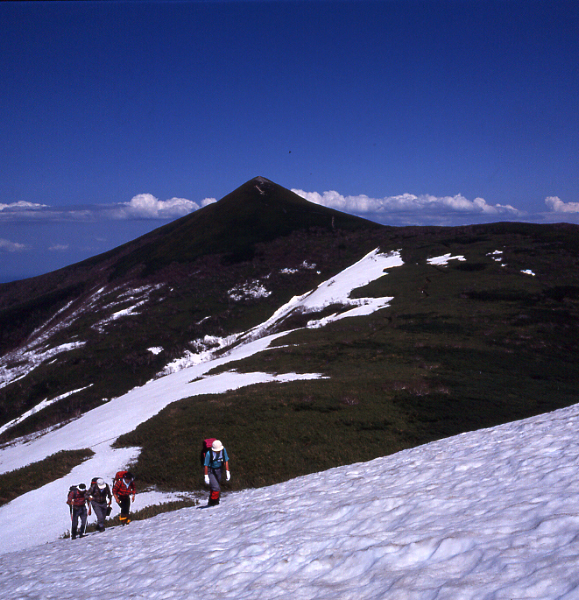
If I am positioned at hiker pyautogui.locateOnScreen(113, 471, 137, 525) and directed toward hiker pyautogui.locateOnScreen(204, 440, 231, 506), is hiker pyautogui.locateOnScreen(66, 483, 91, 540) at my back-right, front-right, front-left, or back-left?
back-right

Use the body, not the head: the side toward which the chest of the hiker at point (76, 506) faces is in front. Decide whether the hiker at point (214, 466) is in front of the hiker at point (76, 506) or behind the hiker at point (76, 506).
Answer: in front

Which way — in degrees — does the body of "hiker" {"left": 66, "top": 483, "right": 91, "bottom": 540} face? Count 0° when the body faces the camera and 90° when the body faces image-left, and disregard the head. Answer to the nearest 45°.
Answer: approximately 315°
